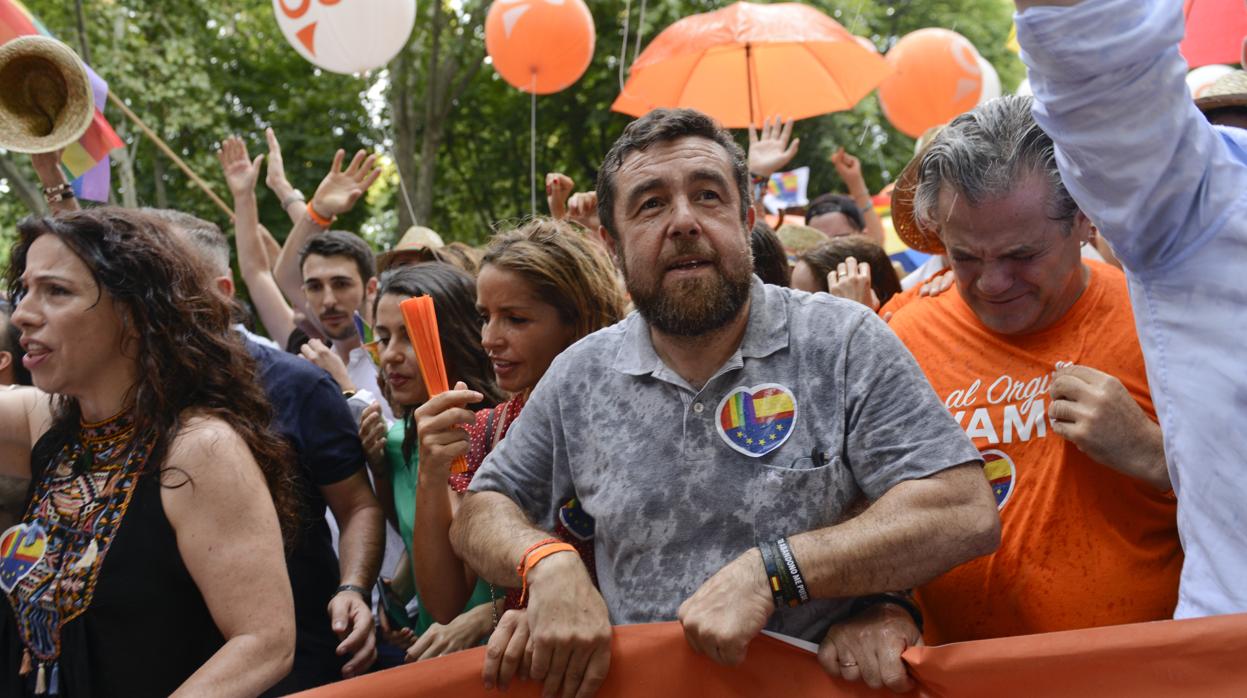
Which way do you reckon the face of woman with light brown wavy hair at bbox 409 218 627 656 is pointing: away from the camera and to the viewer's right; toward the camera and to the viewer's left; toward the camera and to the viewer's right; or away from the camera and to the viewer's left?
toward the camera and to the viewer's left

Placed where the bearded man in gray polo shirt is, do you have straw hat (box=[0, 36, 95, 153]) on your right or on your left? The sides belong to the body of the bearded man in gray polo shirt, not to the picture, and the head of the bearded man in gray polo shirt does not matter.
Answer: on your right

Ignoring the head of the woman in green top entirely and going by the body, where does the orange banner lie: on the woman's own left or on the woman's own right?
on the woman's own left

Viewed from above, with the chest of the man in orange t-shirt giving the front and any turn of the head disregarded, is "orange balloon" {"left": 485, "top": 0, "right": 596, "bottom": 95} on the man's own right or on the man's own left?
on the man's own right

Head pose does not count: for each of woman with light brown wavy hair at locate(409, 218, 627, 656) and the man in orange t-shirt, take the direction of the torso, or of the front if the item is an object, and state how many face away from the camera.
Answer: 0

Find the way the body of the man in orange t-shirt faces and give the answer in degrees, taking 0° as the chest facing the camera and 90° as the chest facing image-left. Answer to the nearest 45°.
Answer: approximately 45°

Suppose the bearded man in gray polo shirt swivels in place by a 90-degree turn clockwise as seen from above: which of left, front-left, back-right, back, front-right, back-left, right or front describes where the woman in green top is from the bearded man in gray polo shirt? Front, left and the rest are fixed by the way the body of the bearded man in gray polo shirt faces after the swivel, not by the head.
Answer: front-right

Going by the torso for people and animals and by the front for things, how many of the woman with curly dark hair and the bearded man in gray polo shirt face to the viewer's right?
0

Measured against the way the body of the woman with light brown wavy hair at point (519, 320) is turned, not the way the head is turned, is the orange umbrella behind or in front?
behind

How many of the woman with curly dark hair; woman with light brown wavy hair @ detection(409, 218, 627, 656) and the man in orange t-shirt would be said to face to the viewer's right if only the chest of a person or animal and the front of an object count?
0

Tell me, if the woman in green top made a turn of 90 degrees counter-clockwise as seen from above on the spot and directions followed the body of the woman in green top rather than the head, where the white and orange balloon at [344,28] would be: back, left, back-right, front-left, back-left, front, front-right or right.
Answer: back-left

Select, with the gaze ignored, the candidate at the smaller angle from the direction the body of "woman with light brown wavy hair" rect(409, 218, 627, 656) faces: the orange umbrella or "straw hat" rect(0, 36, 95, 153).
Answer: the straw hat

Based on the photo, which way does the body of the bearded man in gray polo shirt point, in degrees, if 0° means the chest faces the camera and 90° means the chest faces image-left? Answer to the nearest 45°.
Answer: approximately 0°
